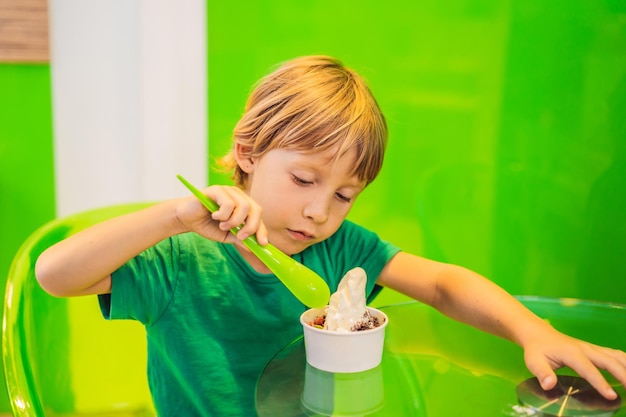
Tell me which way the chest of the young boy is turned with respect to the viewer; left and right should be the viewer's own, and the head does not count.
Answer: facing the viewer and to the right of the viewer
